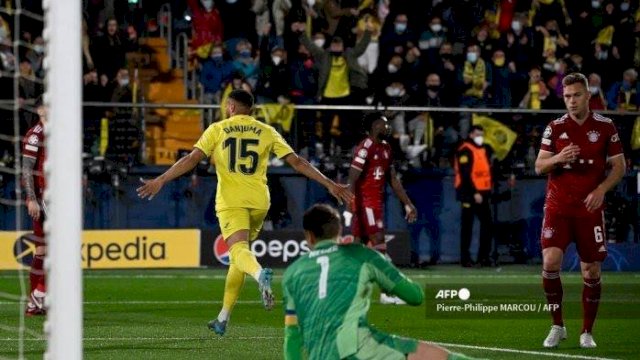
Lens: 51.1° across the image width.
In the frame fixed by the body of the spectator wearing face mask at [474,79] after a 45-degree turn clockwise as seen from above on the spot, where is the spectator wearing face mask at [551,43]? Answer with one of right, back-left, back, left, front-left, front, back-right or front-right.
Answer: back

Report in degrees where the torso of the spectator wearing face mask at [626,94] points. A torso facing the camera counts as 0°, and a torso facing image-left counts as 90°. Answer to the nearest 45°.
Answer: approximately 0°

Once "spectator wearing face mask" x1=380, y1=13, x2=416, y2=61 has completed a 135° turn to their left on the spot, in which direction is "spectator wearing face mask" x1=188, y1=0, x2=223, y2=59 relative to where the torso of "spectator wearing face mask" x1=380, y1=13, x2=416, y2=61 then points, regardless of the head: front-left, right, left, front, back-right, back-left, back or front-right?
back-left

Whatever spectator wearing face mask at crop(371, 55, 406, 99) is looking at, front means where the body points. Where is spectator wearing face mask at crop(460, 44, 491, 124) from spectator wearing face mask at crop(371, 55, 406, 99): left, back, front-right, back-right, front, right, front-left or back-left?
back-left

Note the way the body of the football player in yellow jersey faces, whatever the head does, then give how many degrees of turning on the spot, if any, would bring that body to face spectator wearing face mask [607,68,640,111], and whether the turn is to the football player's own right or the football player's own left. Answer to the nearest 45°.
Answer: approximately 45° to the football player's own right

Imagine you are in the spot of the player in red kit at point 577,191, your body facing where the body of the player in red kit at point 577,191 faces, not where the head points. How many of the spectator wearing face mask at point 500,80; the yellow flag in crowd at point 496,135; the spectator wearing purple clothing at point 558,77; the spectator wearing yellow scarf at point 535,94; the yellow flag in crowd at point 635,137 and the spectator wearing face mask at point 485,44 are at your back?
6

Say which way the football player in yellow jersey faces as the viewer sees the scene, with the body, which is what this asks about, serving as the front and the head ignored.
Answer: away from the camera

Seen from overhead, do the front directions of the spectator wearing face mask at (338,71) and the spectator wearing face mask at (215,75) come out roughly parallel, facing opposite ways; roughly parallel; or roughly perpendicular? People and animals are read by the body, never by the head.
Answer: roughly parallel

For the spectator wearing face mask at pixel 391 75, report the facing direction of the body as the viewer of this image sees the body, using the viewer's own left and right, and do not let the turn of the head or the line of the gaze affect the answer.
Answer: facing the viewer and to the left of the viewer

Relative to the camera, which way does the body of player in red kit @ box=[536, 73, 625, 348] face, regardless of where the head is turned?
toward the camera

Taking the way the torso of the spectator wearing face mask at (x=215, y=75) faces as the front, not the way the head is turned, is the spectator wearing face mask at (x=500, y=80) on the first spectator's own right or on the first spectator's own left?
on the first spectator's own left

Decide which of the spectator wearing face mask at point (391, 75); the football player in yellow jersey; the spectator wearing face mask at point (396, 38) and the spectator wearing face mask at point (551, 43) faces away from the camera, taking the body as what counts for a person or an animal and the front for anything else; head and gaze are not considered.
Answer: the football player in yellow jersey

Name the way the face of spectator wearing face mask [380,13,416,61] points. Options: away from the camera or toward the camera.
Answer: toward the camera

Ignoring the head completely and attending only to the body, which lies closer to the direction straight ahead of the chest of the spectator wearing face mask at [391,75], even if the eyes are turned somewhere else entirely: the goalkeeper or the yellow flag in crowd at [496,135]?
the goalkeeper

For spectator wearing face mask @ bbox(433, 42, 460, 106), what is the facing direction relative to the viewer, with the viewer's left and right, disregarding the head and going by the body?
facing the viewer
